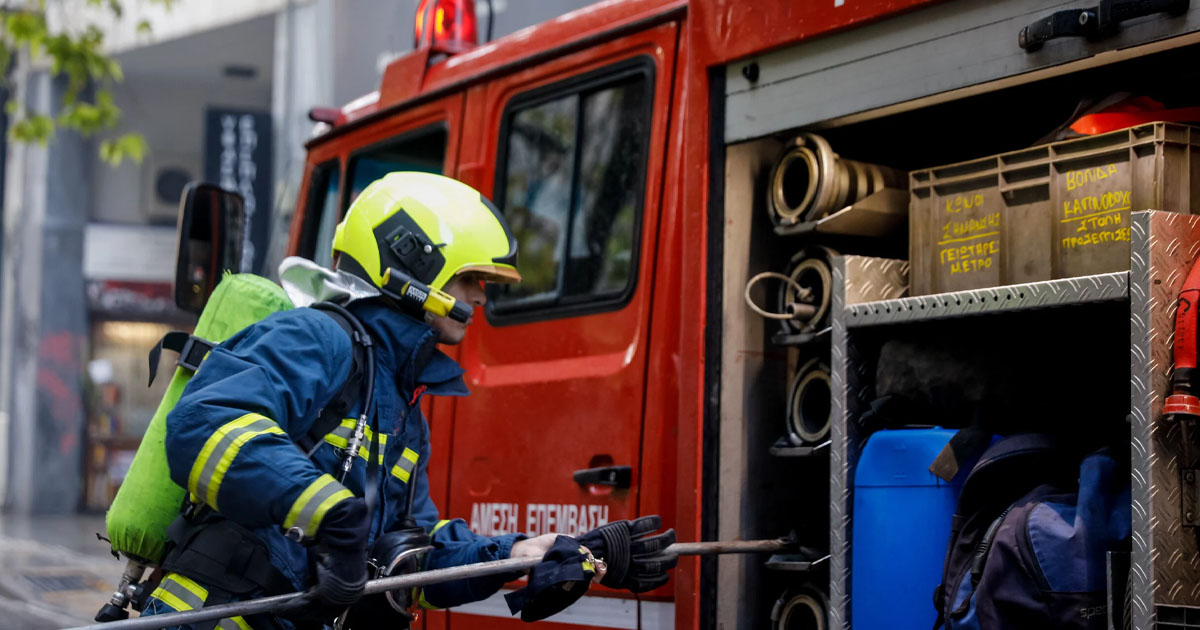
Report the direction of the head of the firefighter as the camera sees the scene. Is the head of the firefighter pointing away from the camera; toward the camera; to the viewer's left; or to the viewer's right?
to the viewer's right

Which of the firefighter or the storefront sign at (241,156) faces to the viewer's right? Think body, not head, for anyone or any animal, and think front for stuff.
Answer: the firefighter

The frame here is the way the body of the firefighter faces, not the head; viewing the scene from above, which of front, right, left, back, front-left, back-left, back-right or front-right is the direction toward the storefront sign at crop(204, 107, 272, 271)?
left

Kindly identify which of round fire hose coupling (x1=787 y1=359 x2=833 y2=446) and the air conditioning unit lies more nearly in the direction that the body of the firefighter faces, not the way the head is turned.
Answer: the round fire hose coupling

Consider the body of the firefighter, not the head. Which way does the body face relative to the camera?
to the viewer's right

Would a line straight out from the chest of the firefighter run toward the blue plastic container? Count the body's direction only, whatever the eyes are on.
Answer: yes

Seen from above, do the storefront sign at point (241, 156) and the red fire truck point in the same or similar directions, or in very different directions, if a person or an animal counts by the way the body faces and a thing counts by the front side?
very different directions

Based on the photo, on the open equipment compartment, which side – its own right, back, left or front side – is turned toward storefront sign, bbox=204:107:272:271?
right

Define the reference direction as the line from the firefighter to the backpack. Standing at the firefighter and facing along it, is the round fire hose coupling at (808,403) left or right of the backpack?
left

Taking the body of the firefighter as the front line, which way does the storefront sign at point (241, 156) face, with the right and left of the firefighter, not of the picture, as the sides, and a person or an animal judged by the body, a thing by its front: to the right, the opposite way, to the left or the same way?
to the right

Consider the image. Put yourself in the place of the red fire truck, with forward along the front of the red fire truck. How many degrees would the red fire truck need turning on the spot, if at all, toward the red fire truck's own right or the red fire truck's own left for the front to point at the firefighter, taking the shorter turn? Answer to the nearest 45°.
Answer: approximately 90° to the red fire truck's own left
